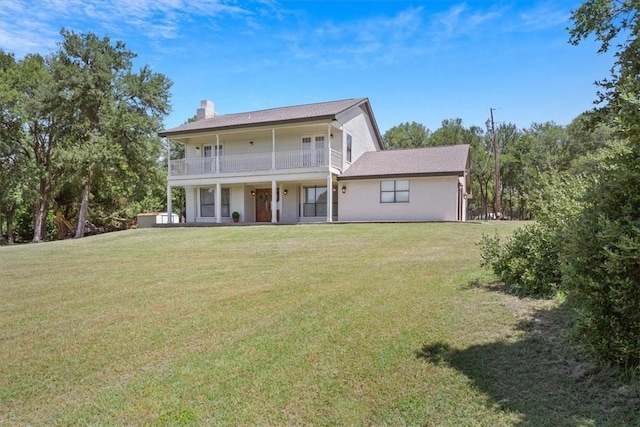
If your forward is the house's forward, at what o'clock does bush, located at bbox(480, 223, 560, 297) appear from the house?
The bush is roughly at 10 o'clock from the house.

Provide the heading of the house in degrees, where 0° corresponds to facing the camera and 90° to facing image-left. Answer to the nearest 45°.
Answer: approximately 45°

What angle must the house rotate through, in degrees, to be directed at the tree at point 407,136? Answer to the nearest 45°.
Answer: approximately 180°

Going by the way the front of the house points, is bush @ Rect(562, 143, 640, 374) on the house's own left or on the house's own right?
on the house's own left

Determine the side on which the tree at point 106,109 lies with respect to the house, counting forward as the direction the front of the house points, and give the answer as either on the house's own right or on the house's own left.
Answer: on the house's own right

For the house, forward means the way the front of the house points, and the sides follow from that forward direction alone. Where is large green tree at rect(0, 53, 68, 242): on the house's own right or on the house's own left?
on the house's own right
